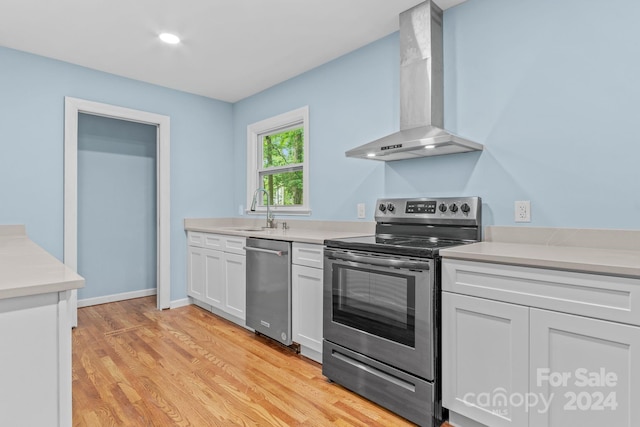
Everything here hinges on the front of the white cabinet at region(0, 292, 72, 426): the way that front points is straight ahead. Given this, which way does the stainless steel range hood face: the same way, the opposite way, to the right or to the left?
the opposite way

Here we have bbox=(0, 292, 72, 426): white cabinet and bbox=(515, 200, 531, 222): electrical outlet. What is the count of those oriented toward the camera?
1
